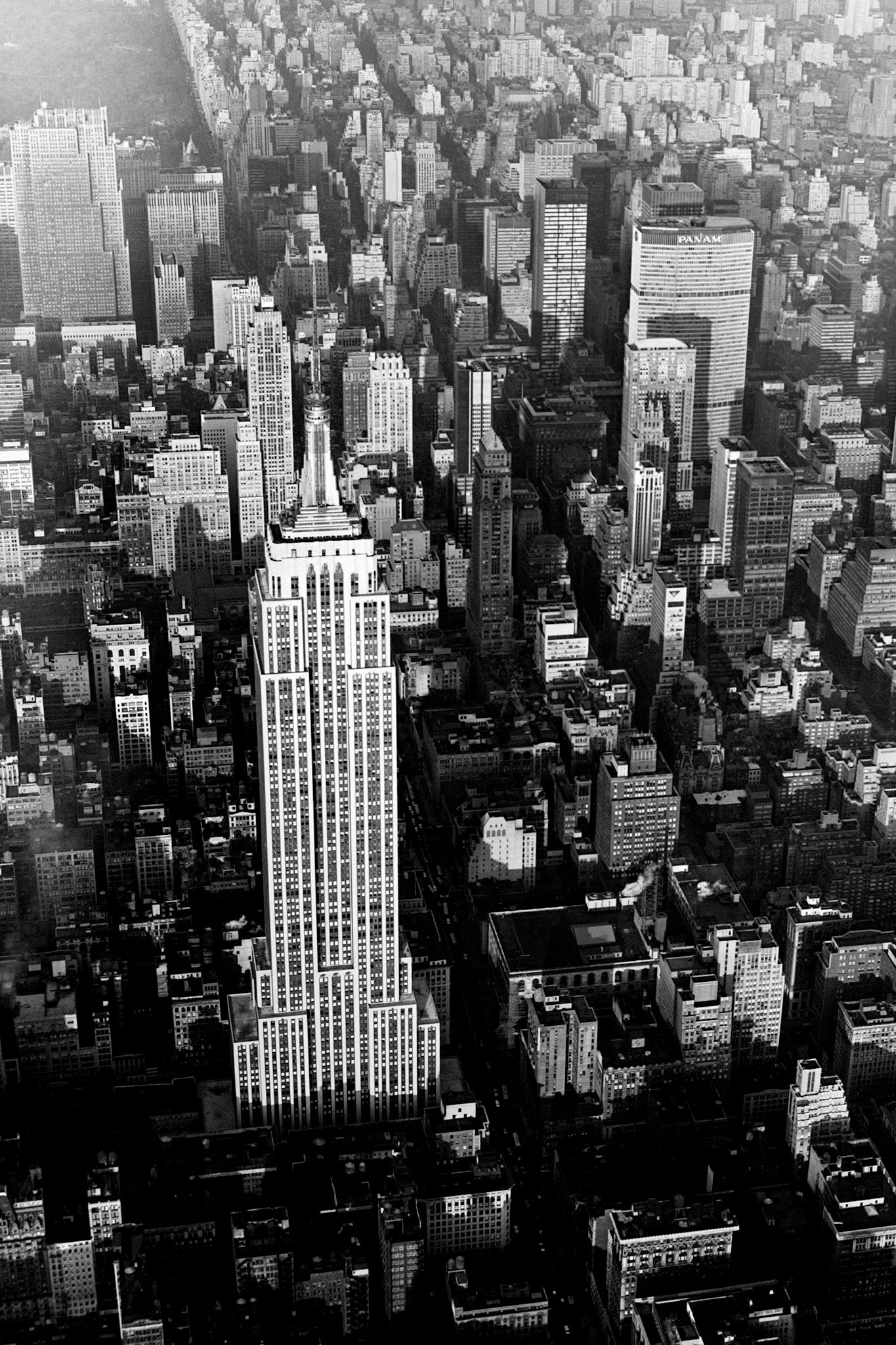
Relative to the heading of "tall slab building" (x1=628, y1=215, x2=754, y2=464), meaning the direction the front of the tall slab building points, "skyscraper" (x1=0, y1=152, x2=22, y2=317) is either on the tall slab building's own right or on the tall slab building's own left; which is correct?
on the tall slab building's own right

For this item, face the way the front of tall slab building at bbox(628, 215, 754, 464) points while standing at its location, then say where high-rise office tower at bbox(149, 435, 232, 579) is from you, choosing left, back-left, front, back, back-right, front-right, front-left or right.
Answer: front-right

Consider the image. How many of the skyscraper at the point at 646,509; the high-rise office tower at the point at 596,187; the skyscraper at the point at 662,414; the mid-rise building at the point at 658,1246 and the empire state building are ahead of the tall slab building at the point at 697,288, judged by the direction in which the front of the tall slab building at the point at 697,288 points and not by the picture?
4

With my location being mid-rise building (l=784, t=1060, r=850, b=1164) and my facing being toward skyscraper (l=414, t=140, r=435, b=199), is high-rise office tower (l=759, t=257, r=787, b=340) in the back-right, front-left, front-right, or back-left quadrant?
front-right

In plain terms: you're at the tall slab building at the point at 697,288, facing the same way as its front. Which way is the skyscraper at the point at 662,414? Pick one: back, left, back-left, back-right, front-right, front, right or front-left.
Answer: front

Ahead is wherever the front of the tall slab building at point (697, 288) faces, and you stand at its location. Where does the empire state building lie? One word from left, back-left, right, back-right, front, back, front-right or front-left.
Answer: front

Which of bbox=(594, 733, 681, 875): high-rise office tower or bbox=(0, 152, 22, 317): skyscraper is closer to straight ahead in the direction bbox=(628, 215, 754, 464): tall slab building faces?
the high-rise office tower

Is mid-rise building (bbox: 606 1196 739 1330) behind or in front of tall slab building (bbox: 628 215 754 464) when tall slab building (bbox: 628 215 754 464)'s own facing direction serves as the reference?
in front

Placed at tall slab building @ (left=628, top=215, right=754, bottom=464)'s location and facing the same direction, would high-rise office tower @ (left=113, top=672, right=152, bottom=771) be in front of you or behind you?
in front

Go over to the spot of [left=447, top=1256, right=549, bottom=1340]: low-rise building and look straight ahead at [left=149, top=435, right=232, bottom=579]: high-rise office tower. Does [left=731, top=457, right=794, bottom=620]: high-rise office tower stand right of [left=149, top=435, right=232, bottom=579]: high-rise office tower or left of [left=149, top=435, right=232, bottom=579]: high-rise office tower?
right

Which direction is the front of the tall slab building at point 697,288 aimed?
toward the camera

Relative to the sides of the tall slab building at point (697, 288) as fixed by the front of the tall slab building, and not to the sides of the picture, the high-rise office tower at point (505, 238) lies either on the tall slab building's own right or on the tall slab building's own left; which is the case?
on the tall slab building's own right

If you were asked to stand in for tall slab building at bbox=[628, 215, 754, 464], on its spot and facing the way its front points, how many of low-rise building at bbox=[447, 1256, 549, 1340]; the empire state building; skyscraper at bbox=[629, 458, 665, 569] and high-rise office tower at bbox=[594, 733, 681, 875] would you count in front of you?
4

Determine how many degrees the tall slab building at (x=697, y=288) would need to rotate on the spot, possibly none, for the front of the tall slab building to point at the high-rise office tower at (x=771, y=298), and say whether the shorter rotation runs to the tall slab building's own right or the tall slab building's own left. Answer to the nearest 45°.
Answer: approximately 90° to the tall slab building's own left

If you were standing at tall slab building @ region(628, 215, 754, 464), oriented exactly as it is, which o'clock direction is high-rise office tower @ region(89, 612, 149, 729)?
The high-rise office tower is roughly at 1 o'clock from the tall slab building.

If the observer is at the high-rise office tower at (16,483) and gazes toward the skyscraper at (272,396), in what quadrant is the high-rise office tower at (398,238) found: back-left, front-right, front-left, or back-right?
front-left

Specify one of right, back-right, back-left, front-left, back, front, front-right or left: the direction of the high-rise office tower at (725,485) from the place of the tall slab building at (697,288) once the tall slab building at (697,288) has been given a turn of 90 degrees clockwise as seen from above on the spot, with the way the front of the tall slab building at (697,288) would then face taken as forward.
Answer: left

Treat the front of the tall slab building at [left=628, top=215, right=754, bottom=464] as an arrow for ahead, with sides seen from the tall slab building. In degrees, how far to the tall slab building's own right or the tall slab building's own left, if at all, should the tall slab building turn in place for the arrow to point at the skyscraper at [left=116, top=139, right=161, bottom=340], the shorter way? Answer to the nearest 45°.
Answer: approximately 90° to the tall slab building's own right

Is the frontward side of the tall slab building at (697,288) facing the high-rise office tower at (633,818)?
yes

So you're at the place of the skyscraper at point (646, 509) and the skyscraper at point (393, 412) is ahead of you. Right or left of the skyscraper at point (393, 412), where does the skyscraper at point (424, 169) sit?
right

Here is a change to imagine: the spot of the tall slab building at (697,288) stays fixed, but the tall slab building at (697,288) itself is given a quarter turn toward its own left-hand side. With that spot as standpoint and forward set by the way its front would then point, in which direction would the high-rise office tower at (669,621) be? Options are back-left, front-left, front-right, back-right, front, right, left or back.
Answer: right

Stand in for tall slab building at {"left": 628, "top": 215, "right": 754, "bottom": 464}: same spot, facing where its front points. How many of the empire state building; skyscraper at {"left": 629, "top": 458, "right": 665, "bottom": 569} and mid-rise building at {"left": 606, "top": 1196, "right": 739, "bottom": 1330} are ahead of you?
3

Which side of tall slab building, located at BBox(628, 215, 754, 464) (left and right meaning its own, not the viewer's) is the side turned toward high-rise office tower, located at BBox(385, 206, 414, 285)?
back
